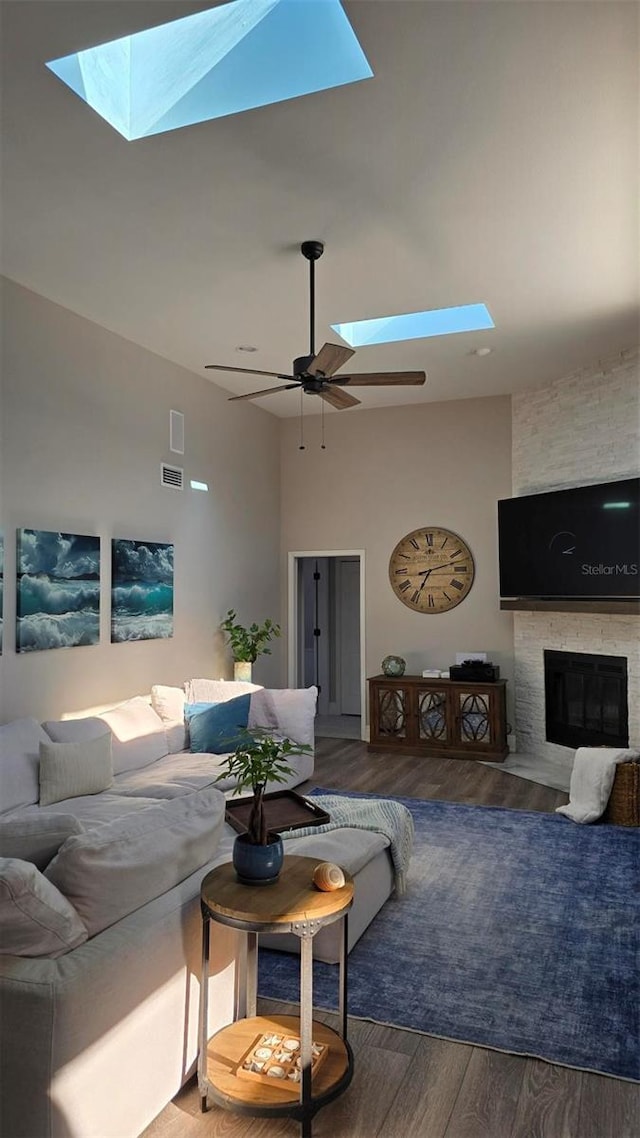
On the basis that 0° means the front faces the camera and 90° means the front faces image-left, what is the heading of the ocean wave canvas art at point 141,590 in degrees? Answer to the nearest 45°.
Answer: approximately 315°

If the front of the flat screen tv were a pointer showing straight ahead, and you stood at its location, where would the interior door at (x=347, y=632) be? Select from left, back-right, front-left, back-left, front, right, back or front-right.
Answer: right

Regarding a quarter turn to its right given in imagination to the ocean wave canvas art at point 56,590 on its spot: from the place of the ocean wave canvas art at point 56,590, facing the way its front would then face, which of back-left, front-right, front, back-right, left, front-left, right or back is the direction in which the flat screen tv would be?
back-left

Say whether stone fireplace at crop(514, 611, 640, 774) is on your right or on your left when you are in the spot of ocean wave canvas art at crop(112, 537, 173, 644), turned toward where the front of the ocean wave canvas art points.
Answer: on your left

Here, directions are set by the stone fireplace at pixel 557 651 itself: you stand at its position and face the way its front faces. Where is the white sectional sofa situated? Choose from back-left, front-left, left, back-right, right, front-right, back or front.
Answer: front-left

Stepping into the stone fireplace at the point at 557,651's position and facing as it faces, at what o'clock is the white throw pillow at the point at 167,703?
The white throw pillow is roughly at 12 o'clock from the stone fireplace.

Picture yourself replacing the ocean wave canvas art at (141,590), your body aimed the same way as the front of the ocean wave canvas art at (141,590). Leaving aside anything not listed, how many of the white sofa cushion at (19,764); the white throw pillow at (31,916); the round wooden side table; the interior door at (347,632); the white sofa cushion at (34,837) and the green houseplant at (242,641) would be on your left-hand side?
2

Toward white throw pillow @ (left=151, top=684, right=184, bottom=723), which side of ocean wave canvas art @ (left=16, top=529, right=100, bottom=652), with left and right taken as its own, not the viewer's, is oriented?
left

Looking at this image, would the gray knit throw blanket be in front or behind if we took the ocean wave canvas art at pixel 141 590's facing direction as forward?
in front

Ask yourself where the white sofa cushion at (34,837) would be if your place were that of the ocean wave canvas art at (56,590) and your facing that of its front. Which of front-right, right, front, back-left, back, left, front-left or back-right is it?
front-right

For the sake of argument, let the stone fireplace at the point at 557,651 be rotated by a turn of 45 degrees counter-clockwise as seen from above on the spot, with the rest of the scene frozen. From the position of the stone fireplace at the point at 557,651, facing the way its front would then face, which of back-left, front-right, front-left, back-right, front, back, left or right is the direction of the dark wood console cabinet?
right

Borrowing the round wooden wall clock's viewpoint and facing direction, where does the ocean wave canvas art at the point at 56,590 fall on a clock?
The ocean wave canvas art is roughly at 1 o'clock from the round wooden wall clock.

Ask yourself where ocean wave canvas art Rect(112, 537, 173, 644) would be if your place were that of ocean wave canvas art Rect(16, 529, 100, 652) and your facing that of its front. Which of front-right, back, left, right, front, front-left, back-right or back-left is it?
left

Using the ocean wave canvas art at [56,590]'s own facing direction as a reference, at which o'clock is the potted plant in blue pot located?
The potted plant in blue pot is roughly at 1 o'clock from the ocean wave canvas art.

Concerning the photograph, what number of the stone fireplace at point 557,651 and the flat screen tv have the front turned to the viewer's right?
0

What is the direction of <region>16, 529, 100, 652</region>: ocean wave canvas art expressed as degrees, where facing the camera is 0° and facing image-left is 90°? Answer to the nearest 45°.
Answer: approximately 315°

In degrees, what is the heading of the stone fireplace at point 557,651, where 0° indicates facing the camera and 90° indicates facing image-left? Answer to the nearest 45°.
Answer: approximately 45°

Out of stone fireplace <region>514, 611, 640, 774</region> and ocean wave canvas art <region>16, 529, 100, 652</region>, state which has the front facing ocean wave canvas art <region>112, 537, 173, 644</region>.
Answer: the stone fireplace

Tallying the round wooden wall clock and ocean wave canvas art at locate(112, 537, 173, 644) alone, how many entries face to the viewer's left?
0

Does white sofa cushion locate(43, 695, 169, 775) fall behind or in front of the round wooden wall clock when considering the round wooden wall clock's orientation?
in front
